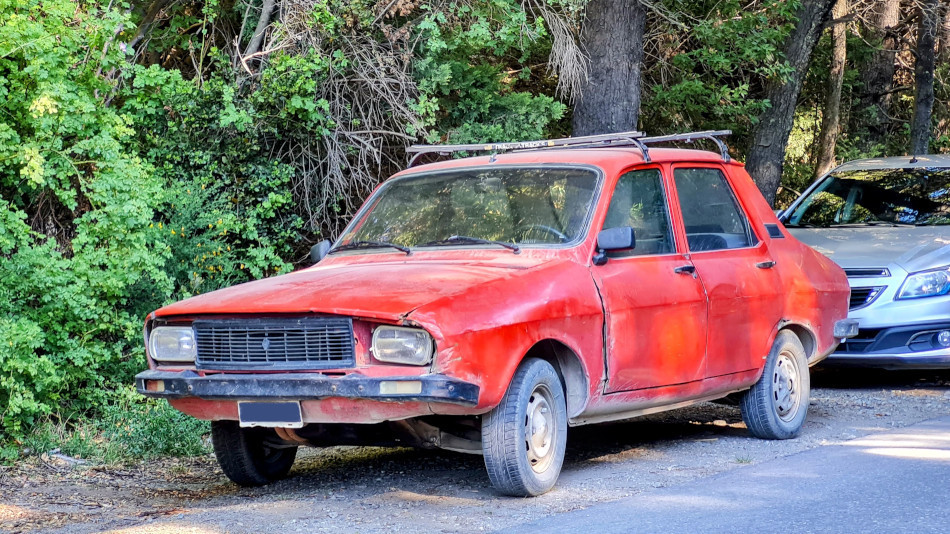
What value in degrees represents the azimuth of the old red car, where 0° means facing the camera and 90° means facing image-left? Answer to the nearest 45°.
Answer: approximately 45°

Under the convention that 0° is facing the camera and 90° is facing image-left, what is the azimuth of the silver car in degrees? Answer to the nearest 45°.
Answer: approximately 45°

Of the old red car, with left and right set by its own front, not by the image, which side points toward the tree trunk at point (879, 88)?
back

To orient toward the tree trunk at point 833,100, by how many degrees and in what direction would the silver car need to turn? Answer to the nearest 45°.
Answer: approximately 135° to its right

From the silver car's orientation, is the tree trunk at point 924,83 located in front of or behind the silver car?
behind

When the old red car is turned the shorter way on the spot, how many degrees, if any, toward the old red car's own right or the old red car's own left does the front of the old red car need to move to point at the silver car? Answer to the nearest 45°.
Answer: approximately 180°

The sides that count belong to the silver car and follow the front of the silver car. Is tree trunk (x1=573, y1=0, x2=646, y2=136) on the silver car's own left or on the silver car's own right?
on the silver car's own right

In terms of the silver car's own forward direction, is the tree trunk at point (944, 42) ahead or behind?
behind

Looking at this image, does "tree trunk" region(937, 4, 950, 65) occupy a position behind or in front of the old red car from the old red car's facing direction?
behind
